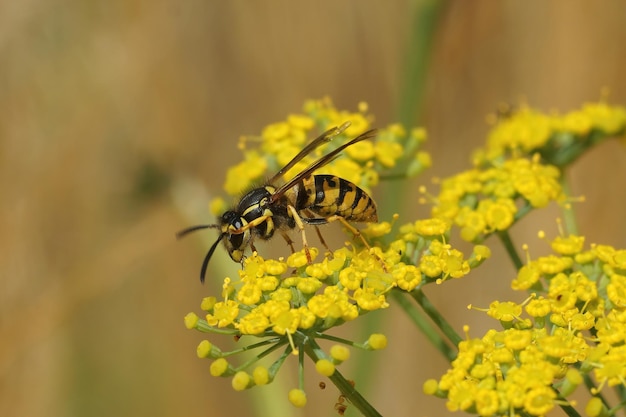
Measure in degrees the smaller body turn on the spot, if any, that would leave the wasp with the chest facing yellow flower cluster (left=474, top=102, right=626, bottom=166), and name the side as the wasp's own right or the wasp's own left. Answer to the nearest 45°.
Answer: approximately 135° to the wasp's own right

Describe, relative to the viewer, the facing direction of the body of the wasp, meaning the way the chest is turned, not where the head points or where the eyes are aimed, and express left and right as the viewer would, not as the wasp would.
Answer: facing to the left of the viewer
